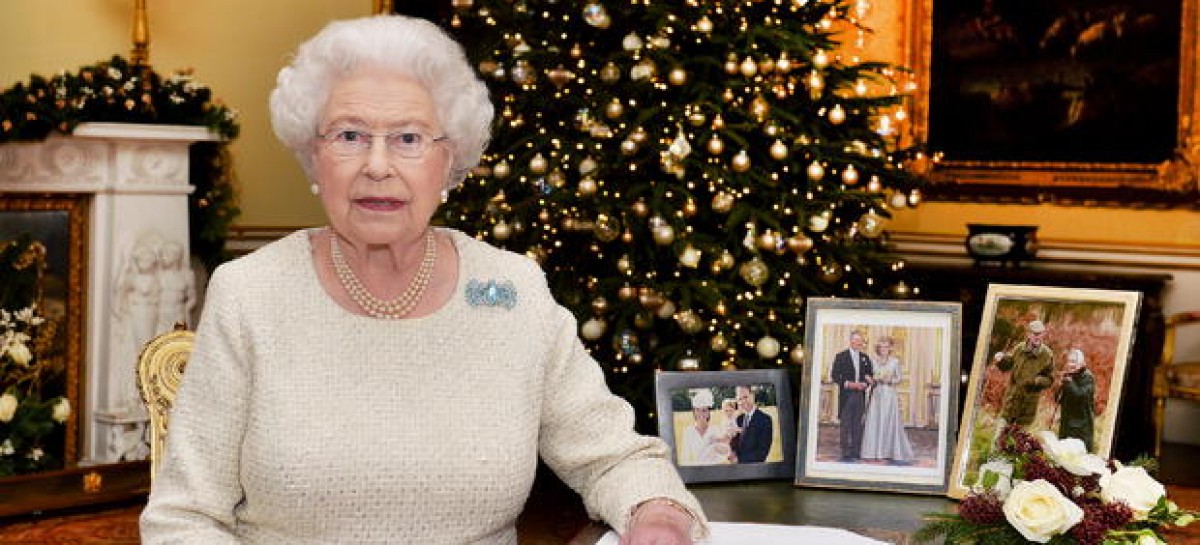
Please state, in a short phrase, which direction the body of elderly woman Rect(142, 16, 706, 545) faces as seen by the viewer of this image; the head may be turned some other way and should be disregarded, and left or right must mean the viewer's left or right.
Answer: facing the viewer

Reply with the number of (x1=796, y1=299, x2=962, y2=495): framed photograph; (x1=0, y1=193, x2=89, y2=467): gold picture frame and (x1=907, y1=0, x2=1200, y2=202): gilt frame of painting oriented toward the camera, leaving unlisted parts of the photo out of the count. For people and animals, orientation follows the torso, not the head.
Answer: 3

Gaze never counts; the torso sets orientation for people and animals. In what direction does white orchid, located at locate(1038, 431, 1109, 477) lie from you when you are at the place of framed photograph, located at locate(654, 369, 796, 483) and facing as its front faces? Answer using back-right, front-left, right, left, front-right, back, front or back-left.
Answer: front-left

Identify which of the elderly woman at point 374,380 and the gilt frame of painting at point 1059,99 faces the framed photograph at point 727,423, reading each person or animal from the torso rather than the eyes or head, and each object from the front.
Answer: the gilt frame of painting

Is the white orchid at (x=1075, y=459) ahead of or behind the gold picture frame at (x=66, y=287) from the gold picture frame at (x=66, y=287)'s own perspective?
ahead

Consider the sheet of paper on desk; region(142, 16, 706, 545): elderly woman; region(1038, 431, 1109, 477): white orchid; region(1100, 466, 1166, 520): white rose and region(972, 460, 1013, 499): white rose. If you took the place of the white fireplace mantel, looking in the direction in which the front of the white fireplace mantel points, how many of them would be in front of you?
5

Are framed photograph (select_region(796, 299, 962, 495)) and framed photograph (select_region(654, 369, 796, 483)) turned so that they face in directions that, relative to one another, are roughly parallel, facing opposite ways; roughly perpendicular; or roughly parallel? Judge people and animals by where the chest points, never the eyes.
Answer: roughly parallel

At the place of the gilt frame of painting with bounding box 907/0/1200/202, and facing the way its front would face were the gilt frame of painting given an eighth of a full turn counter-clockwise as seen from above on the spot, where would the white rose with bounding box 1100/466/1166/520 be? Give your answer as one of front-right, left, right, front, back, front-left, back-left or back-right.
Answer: front-right

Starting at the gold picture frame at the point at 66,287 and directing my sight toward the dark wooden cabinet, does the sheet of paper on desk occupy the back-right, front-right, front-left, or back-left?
front-right

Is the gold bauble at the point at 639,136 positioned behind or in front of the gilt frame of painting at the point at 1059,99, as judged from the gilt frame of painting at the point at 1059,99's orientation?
in front

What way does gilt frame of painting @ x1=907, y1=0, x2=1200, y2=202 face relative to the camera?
toward the camera

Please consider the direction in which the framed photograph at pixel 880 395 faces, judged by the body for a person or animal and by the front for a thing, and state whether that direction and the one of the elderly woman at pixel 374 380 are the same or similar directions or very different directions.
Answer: same or similar directions
